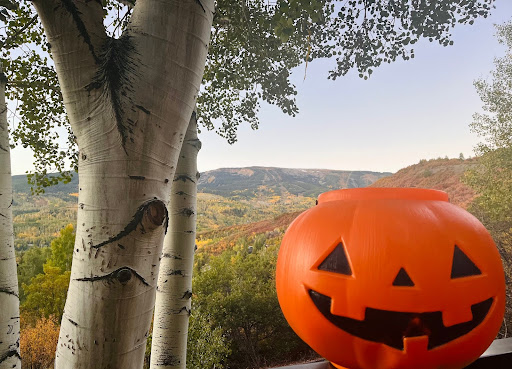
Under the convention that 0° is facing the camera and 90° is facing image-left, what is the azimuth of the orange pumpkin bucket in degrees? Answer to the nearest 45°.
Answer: approximately 0°

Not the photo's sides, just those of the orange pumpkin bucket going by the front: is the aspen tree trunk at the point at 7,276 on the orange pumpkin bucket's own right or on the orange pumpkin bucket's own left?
on the orange pumpkin bucket's own right
